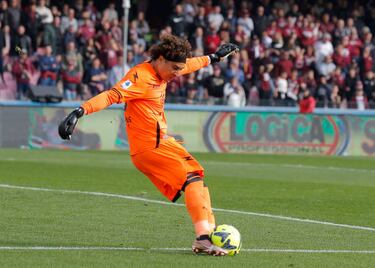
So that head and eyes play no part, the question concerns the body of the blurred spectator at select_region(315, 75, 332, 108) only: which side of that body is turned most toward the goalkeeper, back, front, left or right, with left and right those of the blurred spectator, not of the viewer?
front

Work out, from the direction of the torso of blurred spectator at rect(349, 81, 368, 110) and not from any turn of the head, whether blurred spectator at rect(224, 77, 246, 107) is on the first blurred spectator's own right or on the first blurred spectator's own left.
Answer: on the first blurred spectator's own right

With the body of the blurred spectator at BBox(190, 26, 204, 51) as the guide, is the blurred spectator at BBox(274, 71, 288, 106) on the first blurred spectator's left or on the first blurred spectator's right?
on the first blurred spectator's left

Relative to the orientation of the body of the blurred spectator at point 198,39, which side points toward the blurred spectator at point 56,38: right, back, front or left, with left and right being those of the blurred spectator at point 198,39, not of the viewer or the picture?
right

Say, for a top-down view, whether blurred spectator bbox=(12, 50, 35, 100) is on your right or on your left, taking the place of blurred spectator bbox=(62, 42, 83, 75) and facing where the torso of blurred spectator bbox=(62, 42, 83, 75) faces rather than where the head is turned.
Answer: on your right

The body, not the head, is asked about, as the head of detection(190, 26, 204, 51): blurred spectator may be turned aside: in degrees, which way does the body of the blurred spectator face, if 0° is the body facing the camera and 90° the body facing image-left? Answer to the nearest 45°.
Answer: approximately 0°
